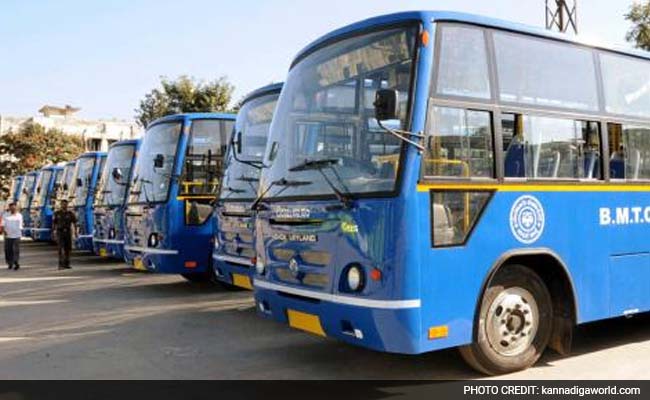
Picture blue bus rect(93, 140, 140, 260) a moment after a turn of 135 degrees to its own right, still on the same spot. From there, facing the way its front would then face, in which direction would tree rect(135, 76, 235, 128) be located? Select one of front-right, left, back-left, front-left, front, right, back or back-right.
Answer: front

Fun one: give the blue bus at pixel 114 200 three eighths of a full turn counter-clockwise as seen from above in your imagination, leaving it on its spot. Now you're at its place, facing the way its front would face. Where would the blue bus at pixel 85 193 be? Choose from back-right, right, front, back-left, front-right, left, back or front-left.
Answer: left

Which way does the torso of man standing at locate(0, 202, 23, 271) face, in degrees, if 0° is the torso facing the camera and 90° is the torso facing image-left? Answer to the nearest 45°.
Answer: approximately 0°

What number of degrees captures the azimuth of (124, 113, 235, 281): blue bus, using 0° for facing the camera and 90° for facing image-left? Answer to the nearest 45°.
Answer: approximately 45°

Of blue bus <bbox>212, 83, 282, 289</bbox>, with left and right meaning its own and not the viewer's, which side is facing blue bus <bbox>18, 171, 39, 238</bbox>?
right

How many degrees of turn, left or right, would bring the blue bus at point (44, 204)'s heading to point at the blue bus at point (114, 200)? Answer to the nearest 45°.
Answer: approximately 45° to its left

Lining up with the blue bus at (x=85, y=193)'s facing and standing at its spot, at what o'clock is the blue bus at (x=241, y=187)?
the blue bus at (x=241, y=187) is roughly at 10 o'clock from the blue bus at (x=85, y=193).

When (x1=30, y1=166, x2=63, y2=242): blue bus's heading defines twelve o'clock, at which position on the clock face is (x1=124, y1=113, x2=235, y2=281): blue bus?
(x1=124, y1=113, x2=235, y2=281): blue bus is roughly at 10 o'clock from (x1=30, y1=166, x2=63, y2=242): blue bus.

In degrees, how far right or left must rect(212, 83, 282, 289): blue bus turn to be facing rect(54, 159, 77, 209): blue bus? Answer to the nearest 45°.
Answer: approximately 90° to its right

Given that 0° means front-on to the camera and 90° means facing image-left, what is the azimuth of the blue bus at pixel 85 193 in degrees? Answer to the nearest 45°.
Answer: approximately 45°

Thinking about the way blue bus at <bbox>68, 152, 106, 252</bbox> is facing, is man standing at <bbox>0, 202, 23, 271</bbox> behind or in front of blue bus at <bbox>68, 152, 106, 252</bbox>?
in front

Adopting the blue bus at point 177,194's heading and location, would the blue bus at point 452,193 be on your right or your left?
on your left

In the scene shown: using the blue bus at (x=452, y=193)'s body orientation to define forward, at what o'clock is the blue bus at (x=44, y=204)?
the blue bus at (x=44, y=204) is roughly at 3 o'clock from the blue bus at (x=452, y=193).

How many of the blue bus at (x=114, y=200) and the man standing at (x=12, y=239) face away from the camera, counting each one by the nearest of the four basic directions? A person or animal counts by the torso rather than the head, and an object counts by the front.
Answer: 0

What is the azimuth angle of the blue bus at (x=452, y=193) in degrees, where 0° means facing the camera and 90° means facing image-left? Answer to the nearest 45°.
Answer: approximately 45°

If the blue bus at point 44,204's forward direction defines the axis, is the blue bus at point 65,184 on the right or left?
on its left
